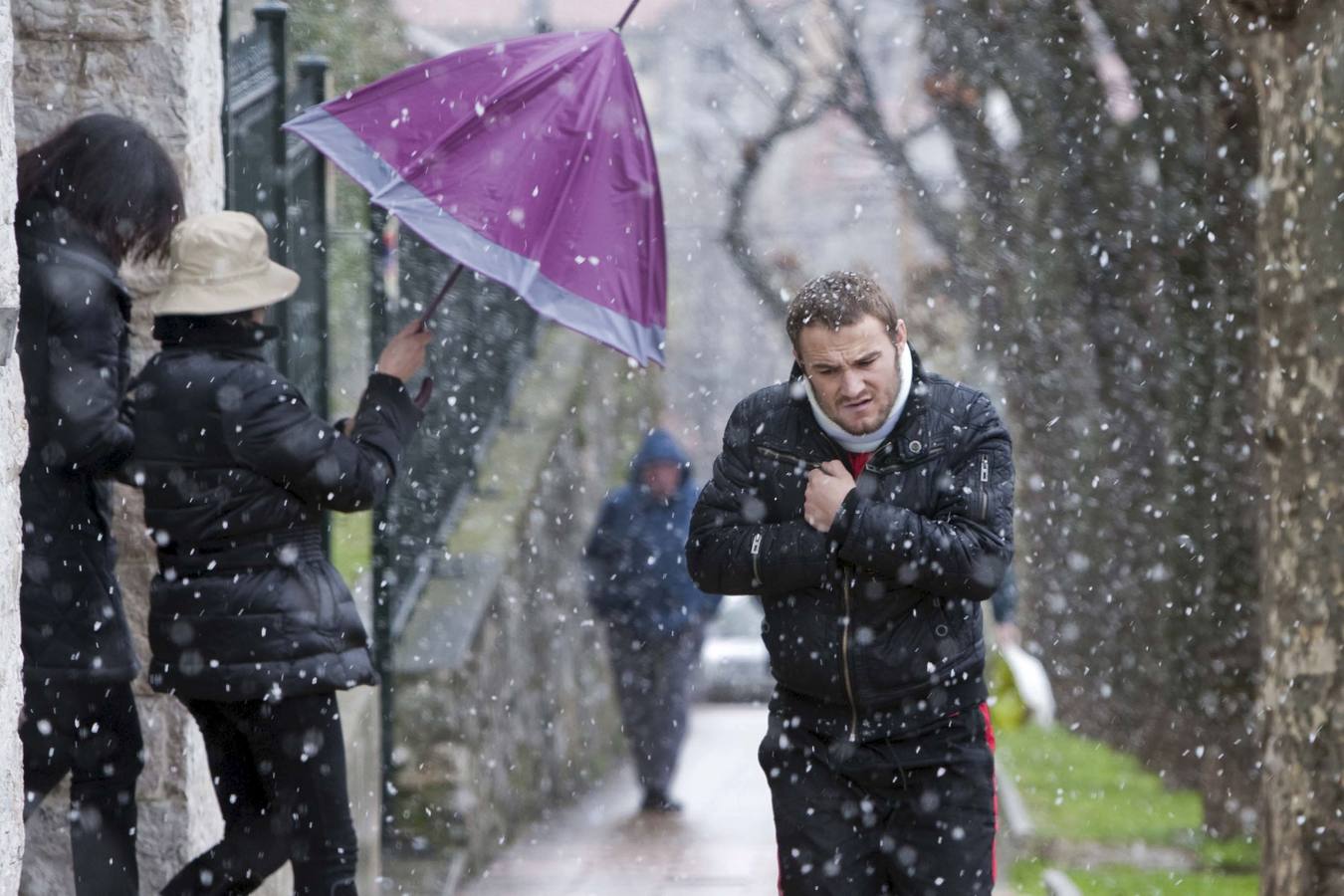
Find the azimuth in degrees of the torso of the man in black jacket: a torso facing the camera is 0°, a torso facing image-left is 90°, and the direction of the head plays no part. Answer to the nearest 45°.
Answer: approximately 0°

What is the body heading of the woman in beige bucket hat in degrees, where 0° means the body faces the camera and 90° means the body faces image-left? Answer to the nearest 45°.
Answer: approximately 225°

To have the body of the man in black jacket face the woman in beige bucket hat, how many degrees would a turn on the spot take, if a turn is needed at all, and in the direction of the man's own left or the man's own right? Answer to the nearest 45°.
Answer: approximately 90° to the man's own right

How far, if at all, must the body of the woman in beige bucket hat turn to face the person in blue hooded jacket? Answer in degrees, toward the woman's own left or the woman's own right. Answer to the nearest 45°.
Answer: approximately 45° to the woman's own left
